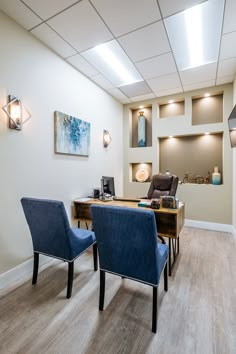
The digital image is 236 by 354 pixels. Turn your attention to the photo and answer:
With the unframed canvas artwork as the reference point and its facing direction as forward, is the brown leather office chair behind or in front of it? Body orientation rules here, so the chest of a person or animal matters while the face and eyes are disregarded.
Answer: in front

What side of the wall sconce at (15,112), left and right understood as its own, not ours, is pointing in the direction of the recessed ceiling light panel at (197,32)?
front

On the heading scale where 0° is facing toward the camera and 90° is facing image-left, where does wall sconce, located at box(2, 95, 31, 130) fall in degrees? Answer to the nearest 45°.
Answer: approximately 315°

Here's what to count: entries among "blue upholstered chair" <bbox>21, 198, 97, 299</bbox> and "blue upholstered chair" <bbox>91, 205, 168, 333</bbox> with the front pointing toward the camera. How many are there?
0

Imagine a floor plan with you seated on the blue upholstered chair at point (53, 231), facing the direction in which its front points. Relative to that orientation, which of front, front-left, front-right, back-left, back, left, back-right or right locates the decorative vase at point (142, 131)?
front

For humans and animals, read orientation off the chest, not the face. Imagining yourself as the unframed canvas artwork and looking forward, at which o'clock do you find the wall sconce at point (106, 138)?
The wall sconce is roughly at 9 o'clock from the unframed canvas artwork.

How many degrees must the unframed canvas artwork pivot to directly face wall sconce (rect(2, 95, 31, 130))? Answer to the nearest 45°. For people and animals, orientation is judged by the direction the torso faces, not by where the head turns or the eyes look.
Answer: approximately 90° to its right

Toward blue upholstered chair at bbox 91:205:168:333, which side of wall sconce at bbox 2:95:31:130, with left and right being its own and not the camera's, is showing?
front

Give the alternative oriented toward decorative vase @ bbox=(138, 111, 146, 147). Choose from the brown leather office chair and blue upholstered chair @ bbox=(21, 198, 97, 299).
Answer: the blue upholstered chair

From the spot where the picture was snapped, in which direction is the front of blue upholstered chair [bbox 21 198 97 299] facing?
facing away from the viewer and to the right of the viewer

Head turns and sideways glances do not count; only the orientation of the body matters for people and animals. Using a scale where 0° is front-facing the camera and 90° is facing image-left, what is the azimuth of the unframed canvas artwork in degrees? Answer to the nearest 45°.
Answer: approximately 315°

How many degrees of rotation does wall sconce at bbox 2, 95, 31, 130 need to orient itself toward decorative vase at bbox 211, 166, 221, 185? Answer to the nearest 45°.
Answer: approximately 45° to its left

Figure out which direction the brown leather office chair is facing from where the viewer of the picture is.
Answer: facing the viewer and to the left of the viewer

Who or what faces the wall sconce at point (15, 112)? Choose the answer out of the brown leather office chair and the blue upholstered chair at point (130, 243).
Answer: the brown leather office chair

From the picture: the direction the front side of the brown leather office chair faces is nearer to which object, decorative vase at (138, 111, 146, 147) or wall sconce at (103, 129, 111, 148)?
the wall sconce

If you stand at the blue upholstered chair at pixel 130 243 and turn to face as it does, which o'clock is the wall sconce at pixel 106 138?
The wall sconce is roughly at 10 o'clock from the blue upholstered chair.

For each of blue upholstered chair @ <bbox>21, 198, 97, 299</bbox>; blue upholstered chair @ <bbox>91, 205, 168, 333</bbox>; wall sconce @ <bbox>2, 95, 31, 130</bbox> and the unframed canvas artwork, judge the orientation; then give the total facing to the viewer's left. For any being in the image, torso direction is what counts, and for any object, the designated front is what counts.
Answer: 0

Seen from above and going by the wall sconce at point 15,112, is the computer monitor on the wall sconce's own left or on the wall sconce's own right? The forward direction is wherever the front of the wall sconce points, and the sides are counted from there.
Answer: on the wall sconce's own left

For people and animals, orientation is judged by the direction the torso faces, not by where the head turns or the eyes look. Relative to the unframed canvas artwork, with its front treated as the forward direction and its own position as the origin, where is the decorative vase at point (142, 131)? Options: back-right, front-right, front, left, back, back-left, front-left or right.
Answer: left
